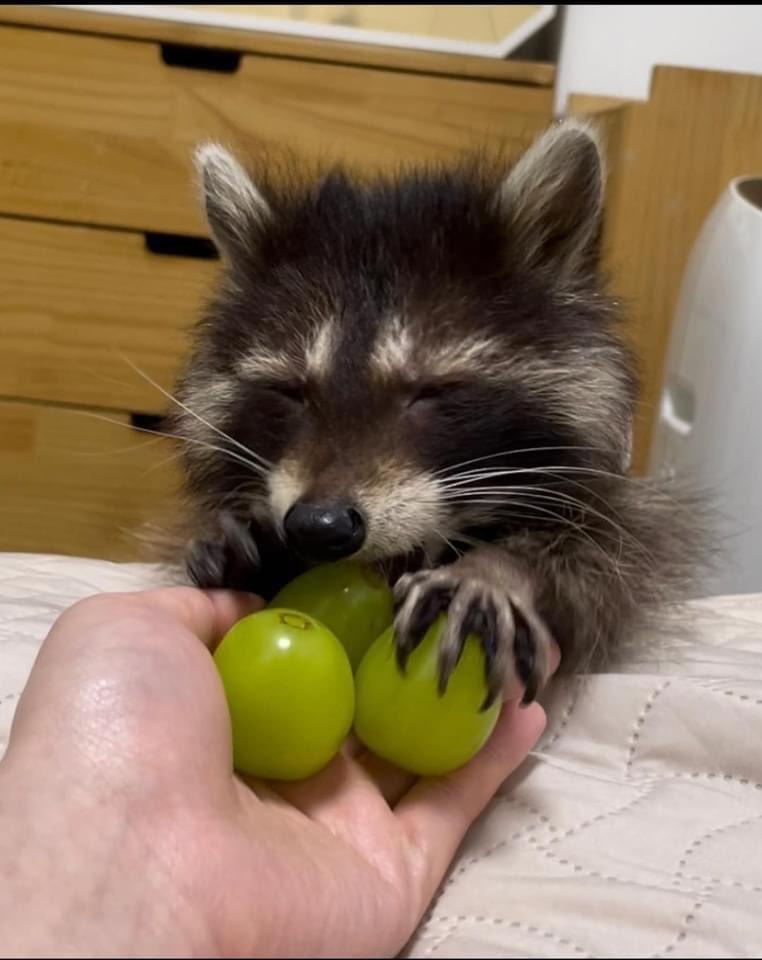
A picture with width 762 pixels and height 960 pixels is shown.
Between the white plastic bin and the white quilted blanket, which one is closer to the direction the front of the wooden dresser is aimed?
the white quilted blanket

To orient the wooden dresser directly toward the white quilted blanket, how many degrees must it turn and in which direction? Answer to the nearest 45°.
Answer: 0° — it already faces it

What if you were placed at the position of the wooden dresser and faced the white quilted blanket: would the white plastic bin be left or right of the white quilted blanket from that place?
left

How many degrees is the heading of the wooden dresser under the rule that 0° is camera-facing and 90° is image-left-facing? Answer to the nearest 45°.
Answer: approximately 0°

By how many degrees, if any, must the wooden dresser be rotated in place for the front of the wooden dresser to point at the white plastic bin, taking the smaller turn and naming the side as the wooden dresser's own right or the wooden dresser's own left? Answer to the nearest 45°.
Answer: approximately 45° to the wooden dresser's own left

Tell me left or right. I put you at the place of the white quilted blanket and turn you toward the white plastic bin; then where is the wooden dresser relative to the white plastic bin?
left
